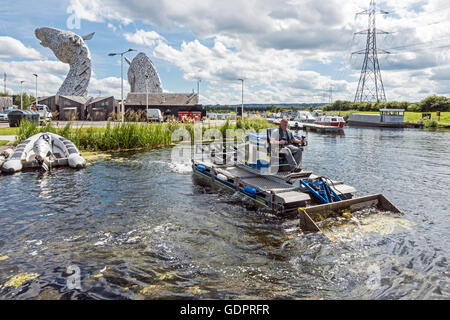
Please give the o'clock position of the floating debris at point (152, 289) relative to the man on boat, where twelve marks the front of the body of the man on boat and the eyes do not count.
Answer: The floating debris is roughly at 2 o'clock from the man on boat.

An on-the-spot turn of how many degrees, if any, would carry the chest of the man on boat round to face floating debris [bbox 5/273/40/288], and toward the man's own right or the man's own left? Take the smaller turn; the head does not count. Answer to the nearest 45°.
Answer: approximately 90° to the man's own right

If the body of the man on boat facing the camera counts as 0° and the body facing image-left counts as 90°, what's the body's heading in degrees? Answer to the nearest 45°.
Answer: approximately 315°
